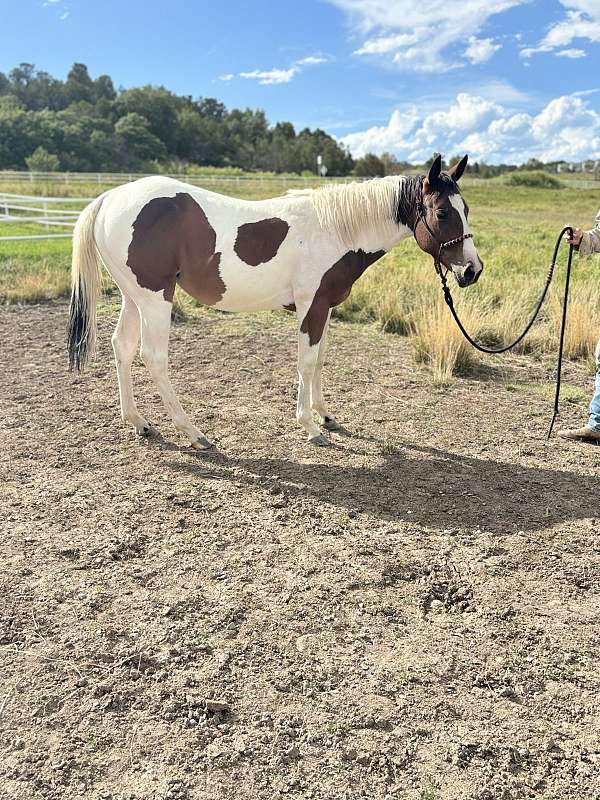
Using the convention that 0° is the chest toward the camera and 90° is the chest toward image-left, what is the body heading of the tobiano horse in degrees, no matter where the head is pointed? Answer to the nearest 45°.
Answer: approximately 270°

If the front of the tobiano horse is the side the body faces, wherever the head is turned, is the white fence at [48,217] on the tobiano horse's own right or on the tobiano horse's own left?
on the tobiano horse's own left
